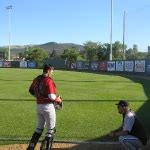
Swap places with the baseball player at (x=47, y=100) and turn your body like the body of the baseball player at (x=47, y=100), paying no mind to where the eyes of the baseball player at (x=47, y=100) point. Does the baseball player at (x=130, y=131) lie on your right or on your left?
on your right

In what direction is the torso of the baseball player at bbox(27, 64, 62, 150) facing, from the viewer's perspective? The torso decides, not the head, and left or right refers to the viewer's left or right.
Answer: facing away from the viewer and to the right of the viewer

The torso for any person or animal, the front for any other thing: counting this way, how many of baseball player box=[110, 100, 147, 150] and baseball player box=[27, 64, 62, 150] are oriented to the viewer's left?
1

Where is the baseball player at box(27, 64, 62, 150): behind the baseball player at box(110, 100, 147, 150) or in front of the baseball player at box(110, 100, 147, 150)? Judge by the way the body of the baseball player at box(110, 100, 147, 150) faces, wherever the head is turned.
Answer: in front

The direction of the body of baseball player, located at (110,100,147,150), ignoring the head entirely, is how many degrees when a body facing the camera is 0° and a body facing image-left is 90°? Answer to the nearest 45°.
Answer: approximately 90°
